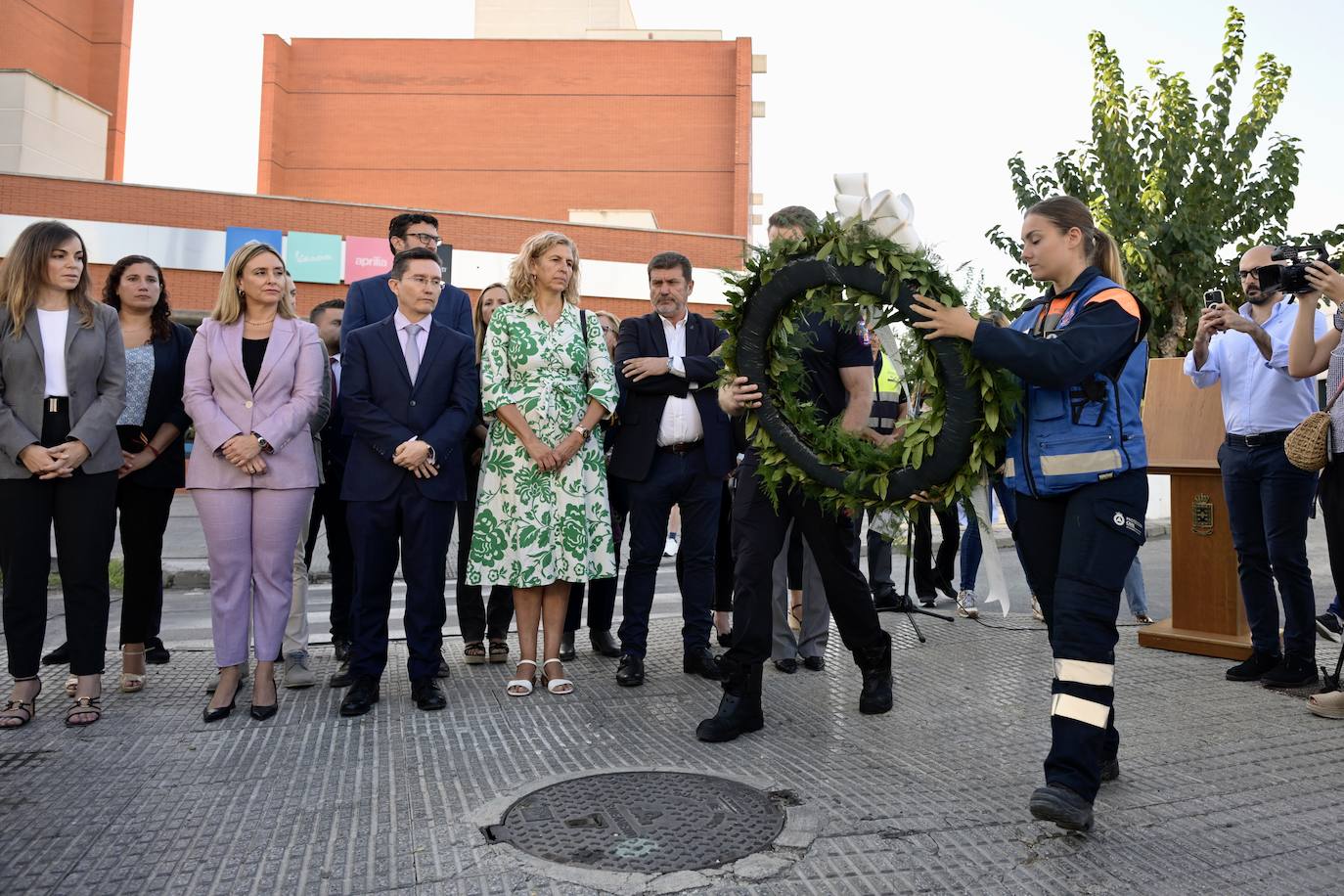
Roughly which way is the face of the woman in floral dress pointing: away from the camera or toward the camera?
toward the camera

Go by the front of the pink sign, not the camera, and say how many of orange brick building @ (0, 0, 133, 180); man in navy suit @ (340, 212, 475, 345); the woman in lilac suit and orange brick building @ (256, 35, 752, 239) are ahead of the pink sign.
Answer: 2

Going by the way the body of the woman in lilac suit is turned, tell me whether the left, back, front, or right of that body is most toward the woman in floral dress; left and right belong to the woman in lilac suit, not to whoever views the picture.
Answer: left

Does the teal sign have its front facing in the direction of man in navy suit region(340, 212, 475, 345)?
yes

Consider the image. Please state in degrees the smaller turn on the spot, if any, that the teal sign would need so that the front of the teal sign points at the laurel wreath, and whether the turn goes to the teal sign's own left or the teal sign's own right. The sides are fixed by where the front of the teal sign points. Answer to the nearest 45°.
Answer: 0° — it already faces it

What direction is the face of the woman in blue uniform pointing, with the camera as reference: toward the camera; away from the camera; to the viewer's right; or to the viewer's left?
to the viewer's left

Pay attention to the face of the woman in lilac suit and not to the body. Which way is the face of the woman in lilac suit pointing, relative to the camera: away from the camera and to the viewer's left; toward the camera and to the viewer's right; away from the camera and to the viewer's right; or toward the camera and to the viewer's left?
toward the camera and to the viewer's right

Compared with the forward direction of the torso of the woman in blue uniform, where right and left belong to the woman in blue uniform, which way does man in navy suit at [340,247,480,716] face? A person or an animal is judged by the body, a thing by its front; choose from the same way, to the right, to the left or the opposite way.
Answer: to the left

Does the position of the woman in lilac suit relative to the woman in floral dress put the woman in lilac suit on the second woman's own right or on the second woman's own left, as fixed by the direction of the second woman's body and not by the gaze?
on the second woman's own right

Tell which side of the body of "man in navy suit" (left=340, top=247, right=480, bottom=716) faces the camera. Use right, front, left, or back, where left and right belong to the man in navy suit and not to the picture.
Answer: front

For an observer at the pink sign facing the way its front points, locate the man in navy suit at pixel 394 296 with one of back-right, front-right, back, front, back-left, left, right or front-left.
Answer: front

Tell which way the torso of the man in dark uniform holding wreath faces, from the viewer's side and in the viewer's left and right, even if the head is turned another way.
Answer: facing the viewer and to the left of the viewer

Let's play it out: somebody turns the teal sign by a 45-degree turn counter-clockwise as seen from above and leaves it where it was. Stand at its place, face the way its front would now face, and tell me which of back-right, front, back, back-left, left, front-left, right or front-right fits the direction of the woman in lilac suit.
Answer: front-right

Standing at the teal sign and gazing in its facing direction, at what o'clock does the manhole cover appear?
The manhole cover is roughly at 12 o'clock from the teal sign.

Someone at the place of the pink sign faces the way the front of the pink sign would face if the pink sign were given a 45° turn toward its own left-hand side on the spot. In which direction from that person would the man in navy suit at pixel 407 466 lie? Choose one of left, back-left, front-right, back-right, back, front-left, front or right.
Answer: front-right

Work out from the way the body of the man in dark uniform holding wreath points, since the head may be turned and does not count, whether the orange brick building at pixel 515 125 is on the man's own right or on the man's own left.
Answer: on the man's own right
